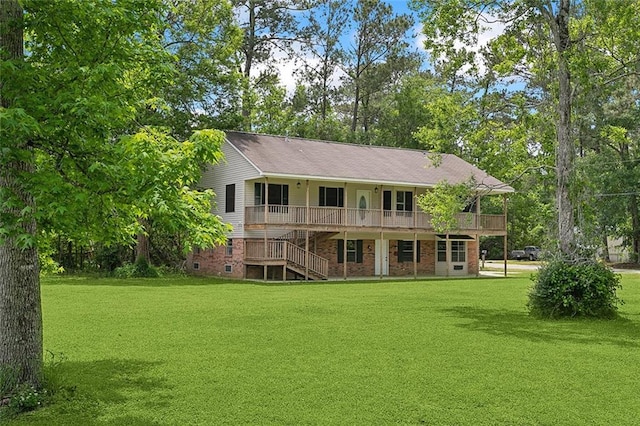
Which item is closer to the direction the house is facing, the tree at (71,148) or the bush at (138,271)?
the tree

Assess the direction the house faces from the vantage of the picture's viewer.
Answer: facing the viewer and to the right of the viewer

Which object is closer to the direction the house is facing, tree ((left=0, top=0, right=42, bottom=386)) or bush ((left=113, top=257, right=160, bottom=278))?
the tree

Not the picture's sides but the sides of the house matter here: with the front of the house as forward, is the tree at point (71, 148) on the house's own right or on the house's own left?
on the house's own right

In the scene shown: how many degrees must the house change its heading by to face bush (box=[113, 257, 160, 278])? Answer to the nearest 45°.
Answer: approximately 135° to its right

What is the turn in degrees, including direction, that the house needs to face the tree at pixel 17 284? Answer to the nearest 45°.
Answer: approximately 45° to its right
